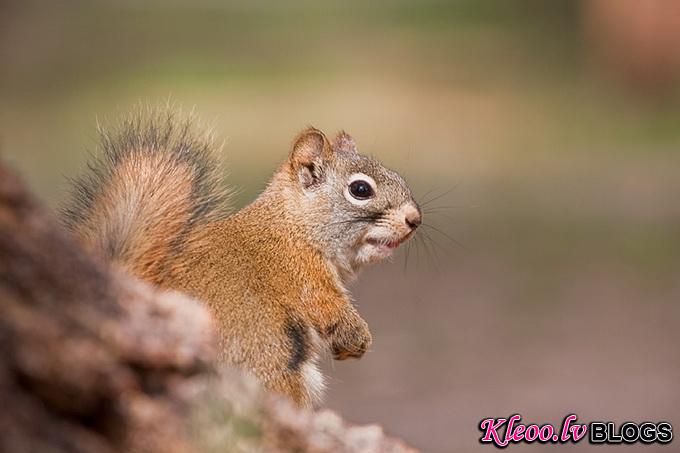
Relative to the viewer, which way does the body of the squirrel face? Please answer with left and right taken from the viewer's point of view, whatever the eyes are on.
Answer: facing to the right of the viewer
